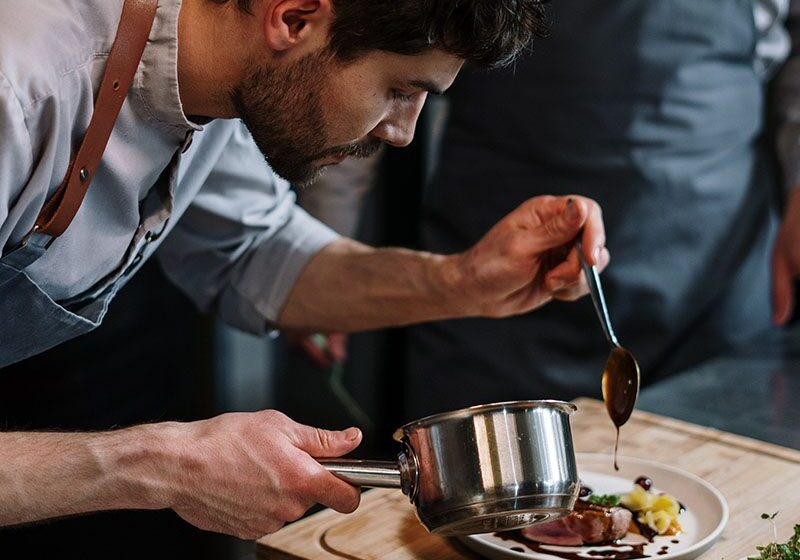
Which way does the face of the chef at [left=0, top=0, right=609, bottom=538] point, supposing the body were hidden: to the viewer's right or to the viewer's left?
to the viewer's right

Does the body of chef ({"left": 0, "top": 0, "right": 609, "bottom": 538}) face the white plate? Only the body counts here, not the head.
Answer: yes

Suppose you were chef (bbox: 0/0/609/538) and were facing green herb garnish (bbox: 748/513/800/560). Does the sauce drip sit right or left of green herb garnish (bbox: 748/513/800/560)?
left

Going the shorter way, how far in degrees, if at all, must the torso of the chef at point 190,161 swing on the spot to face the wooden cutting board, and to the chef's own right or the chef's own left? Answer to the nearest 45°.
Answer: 0° — they already face it

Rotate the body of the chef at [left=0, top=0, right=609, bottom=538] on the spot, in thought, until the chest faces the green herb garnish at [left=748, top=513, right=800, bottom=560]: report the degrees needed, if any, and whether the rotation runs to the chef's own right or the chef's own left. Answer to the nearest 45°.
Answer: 0° — they already face it

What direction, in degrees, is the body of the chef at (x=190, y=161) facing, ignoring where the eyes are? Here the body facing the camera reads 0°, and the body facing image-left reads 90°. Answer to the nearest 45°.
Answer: approximately 270°
